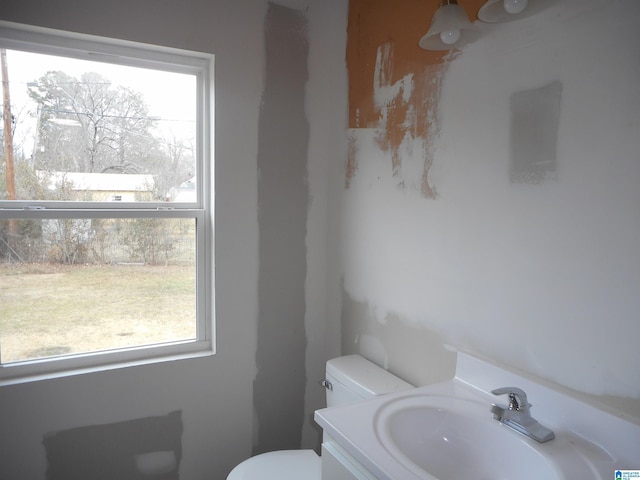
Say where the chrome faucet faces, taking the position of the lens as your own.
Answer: facing the viewer and to the left of the viewer

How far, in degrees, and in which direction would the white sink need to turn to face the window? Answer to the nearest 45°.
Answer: approximately 45° to its right

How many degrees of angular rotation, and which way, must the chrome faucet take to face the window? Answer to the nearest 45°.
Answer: approximately 45° to its right

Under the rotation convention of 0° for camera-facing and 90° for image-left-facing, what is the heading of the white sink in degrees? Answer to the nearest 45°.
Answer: approximately 45°
